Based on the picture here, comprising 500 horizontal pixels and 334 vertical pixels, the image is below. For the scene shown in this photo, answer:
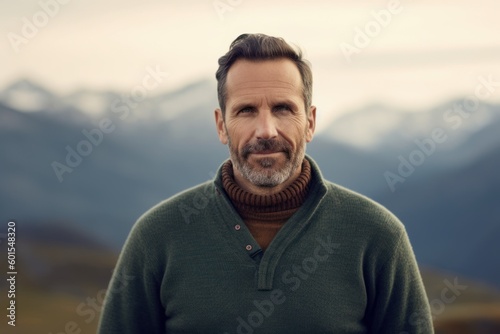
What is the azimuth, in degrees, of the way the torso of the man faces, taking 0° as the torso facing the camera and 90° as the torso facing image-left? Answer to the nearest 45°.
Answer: approximately 0°
